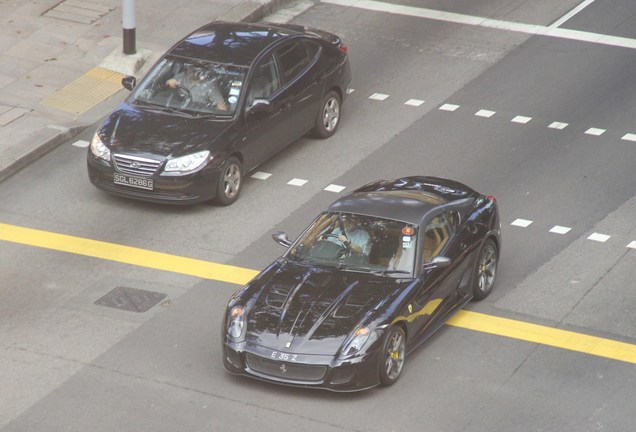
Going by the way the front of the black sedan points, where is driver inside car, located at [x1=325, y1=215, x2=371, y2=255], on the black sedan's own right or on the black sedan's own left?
on the black sedan's own left

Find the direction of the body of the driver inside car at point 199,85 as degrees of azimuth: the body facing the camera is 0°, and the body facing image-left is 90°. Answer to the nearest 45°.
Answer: approximately 45°

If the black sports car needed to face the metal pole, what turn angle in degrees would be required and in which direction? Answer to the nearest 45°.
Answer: approximately 90° to its right

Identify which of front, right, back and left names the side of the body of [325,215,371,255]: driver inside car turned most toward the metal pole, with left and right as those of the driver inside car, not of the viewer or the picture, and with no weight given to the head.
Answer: right

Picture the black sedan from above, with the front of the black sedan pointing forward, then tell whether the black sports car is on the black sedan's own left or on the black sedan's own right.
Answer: on the black sedan's own left

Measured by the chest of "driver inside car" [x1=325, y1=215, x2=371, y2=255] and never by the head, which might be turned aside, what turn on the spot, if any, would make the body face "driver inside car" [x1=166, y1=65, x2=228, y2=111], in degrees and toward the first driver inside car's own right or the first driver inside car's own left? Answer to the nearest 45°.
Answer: approximately 90° to the first driver inside car's own right

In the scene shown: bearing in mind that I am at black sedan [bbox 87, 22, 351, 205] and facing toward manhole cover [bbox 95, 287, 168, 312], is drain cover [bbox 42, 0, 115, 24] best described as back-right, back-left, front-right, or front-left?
back-right

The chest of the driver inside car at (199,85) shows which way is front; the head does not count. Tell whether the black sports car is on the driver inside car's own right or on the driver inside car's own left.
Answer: on the driver inside car's own left

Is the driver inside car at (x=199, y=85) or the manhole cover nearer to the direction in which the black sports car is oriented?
the manhole cover

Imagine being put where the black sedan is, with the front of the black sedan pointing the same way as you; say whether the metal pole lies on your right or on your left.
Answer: on your right
